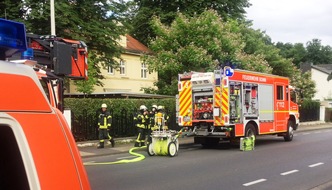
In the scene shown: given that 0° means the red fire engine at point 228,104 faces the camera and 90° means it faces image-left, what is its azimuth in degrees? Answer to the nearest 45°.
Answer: approximately 225°

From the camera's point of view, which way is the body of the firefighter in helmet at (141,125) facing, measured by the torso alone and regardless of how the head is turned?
to the viewer's right

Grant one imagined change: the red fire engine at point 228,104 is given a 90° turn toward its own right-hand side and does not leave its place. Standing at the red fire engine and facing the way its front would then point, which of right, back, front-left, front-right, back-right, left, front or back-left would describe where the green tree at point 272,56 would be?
back-left

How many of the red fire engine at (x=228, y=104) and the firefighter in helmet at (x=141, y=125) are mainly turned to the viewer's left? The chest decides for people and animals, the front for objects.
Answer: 0

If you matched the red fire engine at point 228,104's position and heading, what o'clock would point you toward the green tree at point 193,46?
The green tree is roughly at 10 o'clock from the red fire engine.

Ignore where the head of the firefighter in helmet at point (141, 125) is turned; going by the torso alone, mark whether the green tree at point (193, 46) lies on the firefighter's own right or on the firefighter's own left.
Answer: on the firefighter's own left

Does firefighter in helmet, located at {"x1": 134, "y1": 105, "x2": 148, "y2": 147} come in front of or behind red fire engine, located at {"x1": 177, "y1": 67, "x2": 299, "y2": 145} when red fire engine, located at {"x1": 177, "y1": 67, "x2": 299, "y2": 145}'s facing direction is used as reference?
behind

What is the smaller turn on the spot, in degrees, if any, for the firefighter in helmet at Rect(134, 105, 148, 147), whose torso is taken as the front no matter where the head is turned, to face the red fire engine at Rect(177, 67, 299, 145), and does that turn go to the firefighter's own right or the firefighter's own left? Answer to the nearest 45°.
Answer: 0° — they already face it

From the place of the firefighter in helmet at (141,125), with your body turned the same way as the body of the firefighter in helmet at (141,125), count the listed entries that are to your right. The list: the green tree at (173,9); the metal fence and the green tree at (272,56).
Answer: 0

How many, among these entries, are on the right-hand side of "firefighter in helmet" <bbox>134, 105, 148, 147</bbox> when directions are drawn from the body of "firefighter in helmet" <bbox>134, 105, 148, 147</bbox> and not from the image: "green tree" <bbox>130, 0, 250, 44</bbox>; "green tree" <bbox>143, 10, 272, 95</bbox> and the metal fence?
0

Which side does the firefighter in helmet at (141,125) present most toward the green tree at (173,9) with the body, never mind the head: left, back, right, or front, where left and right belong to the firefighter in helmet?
left
